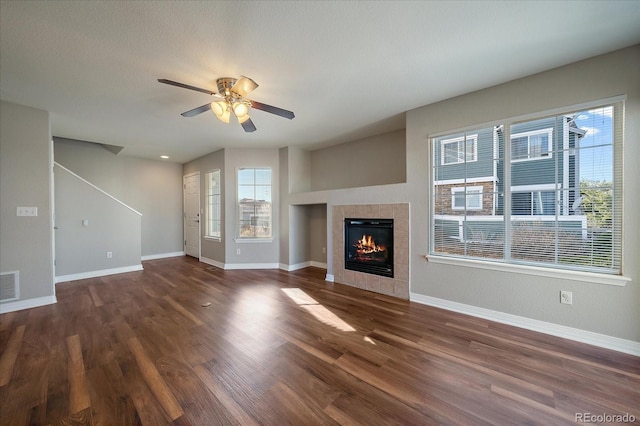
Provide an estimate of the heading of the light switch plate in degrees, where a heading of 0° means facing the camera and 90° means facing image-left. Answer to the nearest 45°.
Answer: approximately 0°

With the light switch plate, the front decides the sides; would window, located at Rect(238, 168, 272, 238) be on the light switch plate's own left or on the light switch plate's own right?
on the light switch plate's own left

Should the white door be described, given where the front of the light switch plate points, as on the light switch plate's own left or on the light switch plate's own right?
on the light switch plate's own left

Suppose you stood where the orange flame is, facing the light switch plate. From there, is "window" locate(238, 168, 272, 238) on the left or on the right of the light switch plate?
right
